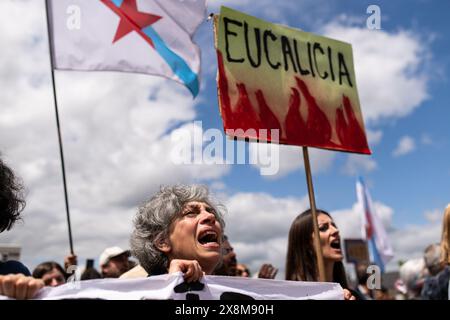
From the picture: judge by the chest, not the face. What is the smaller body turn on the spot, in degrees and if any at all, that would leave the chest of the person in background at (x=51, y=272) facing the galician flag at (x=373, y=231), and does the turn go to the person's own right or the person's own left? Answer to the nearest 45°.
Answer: approximately 90° to the person's own left

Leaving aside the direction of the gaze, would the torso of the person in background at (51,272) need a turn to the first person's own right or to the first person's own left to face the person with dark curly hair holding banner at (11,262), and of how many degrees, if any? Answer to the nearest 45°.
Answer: approximately 45° to the first person's own right

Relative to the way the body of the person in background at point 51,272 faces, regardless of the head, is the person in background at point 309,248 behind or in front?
in front

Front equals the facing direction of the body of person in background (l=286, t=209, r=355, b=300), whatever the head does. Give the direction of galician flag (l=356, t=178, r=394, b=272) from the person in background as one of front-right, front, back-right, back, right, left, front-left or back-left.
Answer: back-left

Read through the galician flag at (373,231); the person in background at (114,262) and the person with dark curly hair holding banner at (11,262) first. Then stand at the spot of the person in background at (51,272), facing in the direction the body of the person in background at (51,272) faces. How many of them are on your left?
2

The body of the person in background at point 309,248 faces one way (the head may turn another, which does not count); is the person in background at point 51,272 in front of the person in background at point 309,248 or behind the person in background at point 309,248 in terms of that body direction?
behind

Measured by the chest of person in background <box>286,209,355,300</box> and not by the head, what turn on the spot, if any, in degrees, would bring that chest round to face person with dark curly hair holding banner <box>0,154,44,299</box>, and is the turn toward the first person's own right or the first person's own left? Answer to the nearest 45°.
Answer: approximately 90° to the first person's own right

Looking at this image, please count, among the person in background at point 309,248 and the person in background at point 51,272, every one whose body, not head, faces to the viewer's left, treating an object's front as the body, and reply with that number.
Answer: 0

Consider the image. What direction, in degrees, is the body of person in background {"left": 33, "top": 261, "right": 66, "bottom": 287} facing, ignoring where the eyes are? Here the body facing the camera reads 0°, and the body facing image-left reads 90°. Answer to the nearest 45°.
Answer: approximately 315°

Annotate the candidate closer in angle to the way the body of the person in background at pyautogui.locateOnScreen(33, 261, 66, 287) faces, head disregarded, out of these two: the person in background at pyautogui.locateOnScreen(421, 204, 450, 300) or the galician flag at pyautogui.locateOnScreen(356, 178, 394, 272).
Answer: the person in background

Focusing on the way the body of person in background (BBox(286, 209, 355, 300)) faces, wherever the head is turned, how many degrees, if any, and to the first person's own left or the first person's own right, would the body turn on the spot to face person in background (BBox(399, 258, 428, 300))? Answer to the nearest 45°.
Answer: approximately 135° to the first person's own left

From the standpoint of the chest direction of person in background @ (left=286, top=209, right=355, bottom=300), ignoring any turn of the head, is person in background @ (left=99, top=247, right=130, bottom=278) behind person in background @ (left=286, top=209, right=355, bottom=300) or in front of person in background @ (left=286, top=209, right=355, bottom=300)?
behind
